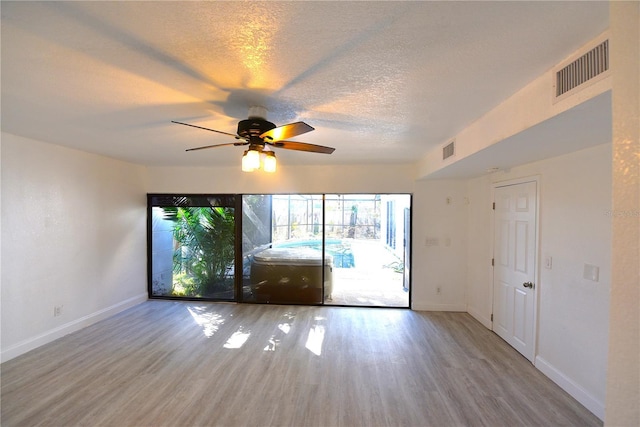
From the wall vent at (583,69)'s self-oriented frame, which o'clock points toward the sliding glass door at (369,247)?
The sliding glass door is roughly at 3 o'clock from the wall vent.

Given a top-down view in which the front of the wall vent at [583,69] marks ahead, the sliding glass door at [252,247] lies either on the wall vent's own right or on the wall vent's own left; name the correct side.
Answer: on the wall vent's own right

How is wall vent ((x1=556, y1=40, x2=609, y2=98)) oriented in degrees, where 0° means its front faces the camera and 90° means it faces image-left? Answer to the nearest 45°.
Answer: approximately 45°

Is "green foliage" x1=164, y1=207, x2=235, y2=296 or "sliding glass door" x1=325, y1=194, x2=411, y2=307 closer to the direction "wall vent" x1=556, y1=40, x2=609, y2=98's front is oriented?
the green foliage

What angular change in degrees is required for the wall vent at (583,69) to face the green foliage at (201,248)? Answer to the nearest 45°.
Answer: approximately 45° to its right

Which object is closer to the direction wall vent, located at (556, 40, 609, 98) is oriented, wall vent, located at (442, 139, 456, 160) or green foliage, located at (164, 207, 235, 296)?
the green foliage

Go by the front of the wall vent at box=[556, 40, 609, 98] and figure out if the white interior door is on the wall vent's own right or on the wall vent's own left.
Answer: on the wall vent's own right

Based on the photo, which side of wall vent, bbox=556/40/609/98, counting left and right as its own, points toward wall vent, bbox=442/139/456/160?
right

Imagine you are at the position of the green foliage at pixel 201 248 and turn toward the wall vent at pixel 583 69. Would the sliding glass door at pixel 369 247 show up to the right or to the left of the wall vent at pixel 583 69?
left
